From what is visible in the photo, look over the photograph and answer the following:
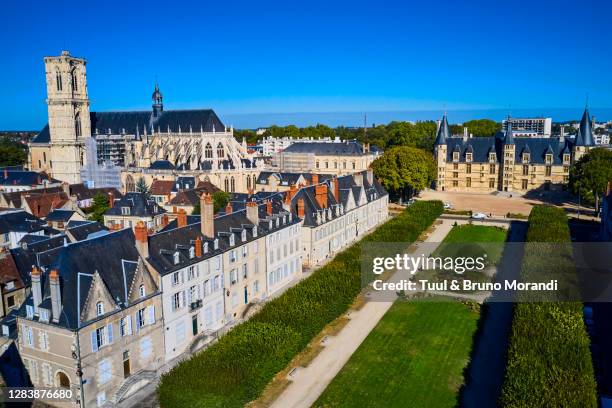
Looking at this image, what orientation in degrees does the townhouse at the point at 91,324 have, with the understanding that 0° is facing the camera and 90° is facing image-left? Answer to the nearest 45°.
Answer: approximately 315°

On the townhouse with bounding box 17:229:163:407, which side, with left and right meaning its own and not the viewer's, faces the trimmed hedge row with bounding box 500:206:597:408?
front
